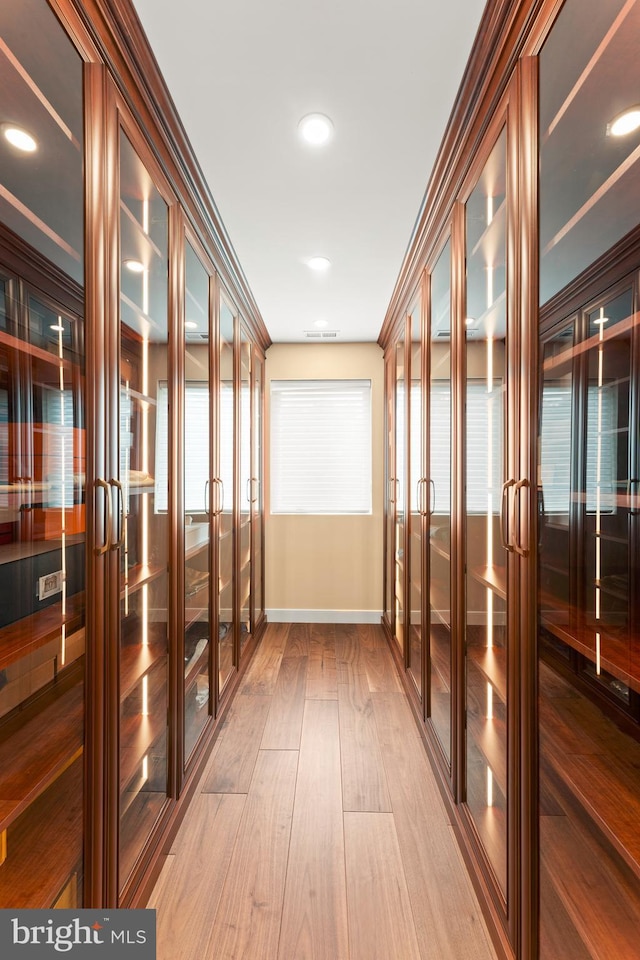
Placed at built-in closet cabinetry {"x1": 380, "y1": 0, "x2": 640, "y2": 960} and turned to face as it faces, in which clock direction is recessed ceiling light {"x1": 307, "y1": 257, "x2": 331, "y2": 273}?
The recessed ceiling light is roughly at 2 o'clock from the built-in closet cabinetry.

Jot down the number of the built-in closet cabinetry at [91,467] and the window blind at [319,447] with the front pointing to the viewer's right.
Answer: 1

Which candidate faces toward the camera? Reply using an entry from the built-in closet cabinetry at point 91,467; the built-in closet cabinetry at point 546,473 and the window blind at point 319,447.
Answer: the window blind

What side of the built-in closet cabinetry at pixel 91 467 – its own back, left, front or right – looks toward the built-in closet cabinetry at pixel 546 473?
front

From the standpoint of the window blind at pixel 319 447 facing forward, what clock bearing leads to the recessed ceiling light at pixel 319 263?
The recessed ceiling light is roughly at 12 o'clock from the window blind.

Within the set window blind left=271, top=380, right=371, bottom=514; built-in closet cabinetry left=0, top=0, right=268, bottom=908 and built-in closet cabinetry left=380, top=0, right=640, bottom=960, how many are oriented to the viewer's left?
1

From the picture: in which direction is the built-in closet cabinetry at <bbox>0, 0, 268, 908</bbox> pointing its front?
to the viewer's right

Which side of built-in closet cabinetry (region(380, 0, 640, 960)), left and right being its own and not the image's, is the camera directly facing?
left

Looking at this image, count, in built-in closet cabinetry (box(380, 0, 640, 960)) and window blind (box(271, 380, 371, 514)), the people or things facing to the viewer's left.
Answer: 1

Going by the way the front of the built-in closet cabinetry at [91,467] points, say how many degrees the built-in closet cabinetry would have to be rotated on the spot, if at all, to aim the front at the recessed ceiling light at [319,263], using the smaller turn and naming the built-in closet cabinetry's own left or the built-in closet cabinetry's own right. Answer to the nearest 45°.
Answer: approximately 45° to the built-in closet cabinetry's own left

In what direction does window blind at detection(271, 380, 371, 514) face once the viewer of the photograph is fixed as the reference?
facing the viewer

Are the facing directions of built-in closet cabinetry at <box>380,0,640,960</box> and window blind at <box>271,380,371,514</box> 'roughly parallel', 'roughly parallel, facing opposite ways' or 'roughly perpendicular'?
roughly perpendicular

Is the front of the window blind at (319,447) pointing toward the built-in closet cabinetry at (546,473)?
yes

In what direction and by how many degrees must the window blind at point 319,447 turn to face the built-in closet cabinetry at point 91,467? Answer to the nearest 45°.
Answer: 0° — it already faces it
